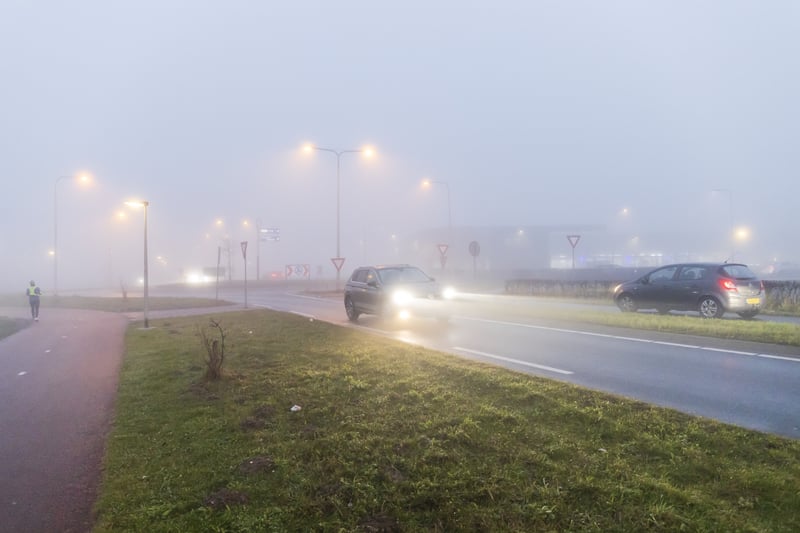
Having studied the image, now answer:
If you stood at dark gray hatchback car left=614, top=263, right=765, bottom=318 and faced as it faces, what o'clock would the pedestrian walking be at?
The pedestrian walking is roughly at 10 o'clock from the dark gray hatchback car.

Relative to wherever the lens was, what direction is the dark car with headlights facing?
facing the viewer and to the right of the viewer

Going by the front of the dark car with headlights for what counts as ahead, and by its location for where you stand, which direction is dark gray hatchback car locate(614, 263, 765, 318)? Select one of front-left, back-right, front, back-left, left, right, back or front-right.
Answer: front-left

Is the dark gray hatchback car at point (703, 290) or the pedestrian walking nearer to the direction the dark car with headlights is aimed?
the dark gray hatchback car

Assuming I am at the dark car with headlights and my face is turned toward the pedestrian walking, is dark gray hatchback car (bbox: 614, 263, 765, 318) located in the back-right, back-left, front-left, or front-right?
back-right

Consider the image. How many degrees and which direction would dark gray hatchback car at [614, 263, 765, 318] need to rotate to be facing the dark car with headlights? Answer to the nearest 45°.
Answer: approximately 90° to its left

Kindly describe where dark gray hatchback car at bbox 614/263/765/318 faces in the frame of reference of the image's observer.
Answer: facing away from the viewer and to the left of the viewer
